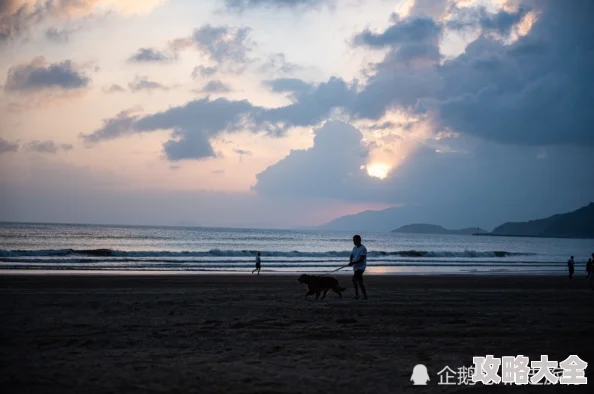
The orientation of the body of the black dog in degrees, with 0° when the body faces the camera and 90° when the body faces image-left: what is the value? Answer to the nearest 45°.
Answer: approximately 90°
